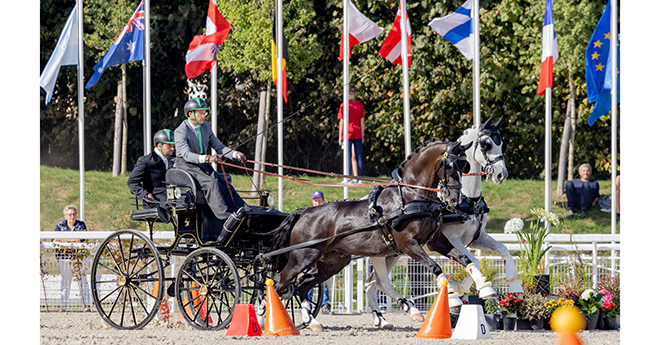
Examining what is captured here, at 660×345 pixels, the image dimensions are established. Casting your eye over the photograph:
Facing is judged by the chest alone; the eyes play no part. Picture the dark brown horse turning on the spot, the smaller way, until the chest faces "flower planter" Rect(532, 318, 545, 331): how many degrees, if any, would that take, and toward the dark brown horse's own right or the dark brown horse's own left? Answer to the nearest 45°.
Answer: approximately 45° to the dark brown horse's own left

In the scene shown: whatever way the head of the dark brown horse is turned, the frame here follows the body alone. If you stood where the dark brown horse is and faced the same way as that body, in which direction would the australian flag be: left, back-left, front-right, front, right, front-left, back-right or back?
back-left

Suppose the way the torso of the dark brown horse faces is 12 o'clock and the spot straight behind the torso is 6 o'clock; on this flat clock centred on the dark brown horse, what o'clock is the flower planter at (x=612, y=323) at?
The flower planter is roughly at 11 o'clock from the dark brown horse.

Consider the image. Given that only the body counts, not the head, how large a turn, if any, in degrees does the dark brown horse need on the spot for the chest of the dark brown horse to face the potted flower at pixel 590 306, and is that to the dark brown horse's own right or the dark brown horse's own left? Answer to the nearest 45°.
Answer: approximately 45° to the dark brown horse's own left

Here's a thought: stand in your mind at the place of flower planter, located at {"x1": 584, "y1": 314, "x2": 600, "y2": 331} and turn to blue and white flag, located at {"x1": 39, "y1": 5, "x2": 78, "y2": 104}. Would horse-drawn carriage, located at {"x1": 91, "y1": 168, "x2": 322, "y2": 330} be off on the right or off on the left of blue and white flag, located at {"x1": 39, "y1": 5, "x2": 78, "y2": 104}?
left

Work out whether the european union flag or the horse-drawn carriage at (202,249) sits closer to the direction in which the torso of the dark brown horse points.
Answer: the european union flag

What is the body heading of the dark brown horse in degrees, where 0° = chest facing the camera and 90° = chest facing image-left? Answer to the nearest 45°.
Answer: approximately 270°

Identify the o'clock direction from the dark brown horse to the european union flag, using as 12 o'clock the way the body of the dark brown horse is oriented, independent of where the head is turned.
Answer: The european union flag is roughly at 10 o'clock from the dark brown horse.

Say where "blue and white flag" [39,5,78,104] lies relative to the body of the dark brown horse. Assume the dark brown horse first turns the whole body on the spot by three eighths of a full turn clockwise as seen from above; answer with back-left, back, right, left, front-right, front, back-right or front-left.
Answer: right

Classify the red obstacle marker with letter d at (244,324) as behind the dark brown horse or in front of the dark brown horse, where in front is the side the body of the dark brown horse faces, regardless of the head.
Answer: behind

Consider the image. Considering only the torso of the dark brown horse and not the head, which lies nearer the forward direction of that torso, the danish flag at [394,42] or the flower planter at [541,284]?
the flower planter

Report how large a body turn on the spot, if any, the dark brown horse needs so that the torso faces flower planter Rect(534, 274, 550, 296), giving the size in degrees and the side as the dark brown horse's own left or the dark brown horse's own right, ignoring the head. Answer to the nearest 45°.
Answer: approximately 45° to the dark brown horse's own left

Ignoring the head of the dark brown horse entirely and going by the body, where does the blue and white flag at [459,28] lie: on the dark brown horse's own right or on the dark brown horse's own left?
on the dark brown horse's own left

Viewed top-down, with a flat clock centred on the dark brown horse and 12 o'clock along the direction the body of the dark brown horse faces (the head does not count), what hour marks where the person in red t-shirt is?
The person in red t-shirt is roughly at 9 o'clock from the dark brown horse.

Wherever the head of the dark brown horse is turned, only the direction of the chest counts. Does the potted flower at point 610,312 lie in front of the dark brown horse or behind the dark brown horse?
in front
